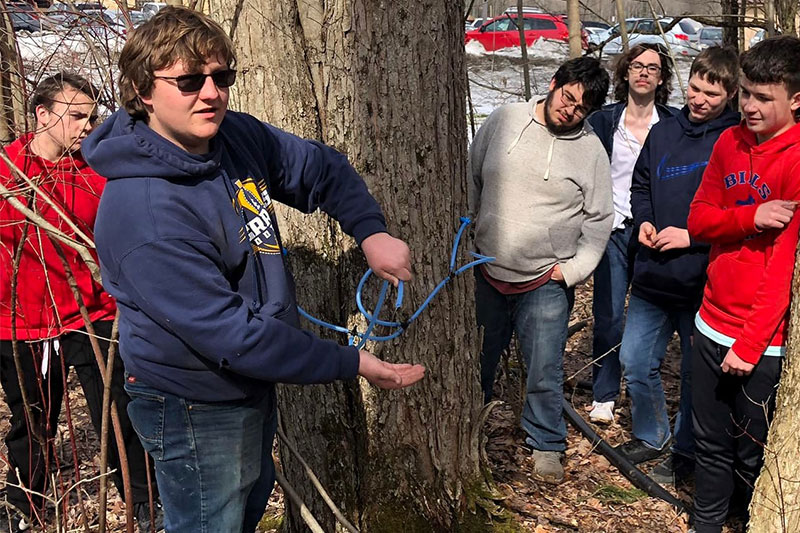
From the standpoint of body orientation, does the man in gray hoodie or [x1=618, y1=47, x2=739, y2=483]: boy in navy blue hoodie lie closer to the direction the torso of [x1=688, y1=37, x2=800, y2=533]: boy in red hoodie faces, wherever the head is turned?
the man in gray hoodie

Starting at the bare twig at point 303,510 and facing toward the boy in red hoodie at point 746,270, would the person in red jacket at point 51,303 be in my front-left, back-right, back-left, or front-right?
back-left

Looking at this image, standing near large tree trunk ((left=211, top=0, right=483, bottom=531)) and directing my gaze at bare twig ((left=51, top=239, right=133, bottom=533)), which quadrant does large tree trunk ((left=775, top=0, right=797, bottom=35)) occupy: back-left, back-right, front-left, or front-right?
back-right

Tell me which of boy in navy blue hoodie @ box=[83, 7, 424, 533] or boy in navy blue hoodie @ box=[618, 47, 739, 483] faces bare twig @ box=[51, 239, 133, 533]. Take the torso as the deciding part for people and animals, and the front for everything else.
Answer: boy in navy blue hoodie @ box=[618, 47, 739, 483]

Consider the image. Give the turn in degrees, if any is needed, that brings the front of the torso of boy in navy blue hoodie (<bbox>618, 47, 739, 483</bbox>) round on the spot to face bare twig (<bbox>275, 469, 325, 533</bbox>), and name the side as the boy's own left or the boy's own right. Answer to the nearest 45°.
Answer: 0° — they already face it

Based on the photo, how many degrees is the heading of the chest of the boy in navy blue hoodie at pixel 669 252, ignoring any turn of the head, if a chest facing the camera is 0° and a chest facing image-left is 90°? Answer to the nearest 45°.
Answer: approximately 45°

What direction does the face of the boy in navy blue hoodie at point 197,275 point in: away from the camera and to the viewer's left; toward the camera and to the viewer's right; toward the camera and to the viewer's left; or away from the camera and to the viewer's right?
toward the camera and to the viewer's right

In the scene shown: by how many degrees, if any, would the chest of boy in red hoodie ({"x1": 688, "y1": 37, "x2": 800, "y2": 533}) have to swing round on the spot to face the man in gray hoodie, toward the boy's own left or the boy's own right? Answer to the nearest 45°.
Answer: approximately 90° to the boy's own right
